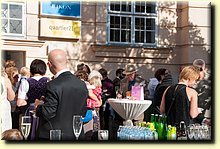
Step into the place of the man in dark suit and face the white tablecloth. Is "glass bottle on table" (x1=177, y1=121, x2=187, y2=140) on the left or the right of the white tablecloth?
right

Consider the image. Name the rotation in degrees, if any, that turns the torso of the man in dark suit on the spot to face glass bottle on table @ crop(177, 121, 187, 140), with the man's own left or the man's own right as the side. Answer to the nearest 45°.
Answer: approximately 135° to the man's own right

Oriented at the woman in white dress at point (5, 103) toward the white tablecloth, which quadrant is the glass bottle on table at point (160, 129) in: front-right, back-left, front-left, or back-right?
front-right

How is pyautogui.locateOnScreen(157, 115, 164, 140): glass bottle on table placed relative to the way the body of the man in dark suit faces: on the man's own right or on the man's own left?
on the man's own right

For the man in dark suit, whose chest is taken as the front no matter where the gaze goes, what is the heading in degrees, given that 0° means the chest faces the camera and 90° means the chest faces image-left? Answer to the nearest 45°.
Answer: approximately 135°
